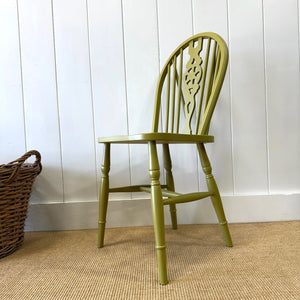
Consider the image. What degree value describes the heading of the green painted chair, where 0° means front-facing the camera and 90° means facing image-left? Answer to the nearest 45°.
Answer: approximately 45°
